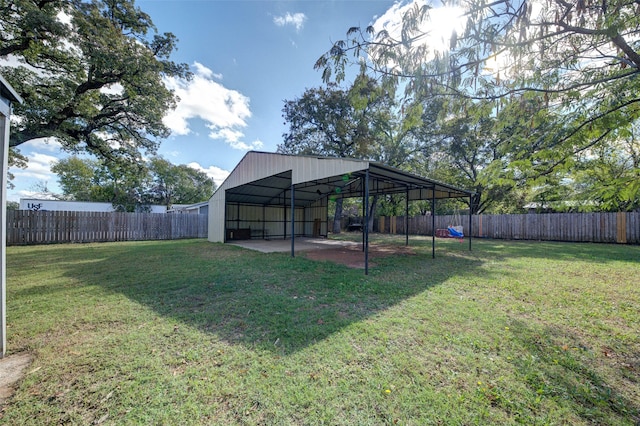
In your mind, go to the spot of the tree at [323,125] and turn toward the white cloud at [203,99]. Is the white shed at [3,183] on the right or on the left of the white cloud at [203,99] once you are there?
left
